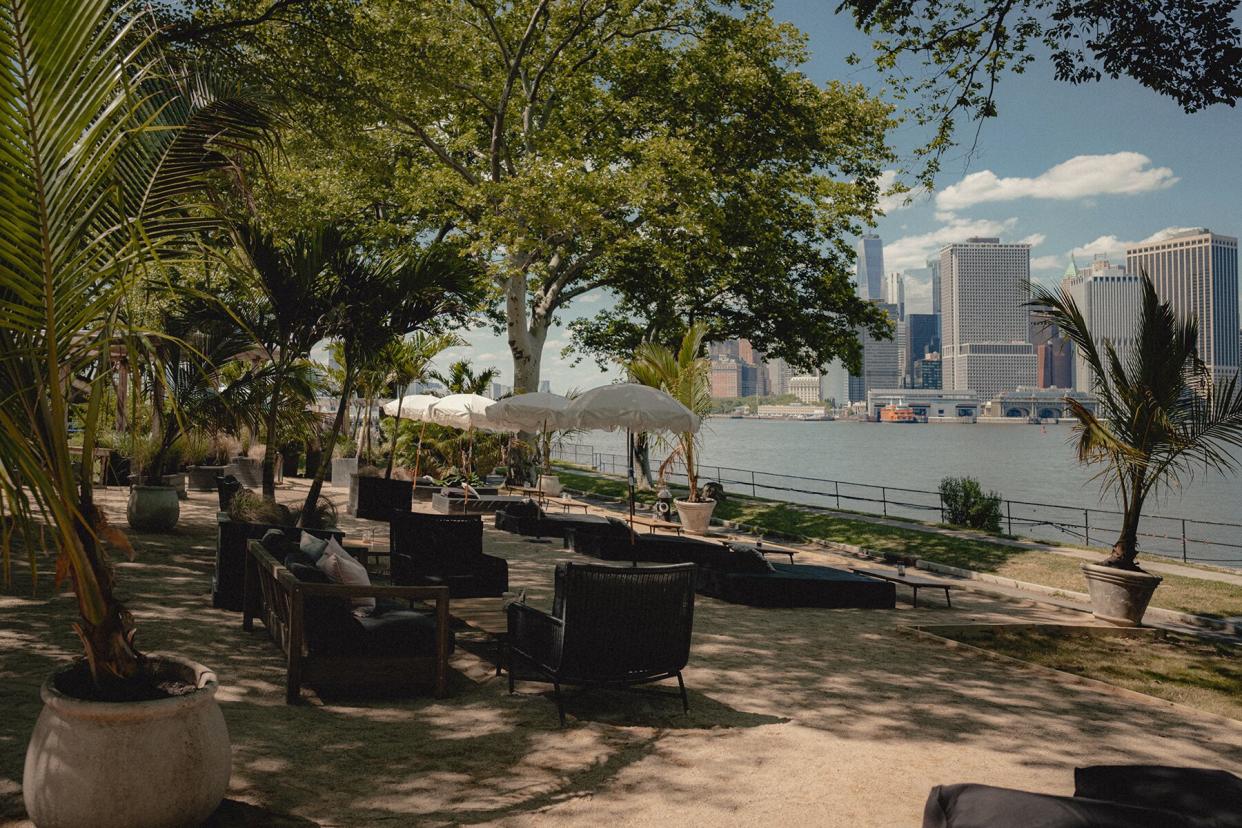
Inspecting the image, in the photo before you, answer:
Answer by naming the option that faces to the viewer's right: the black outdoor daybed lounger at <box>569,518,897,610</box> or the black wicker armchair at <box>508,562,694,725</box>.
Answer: the black outdoor daybed lounger

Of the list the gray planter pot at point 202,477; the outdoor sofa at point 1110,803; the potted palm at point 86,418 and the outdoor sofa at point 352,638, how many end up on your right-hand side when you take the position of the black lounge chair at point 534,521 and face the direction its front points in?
3

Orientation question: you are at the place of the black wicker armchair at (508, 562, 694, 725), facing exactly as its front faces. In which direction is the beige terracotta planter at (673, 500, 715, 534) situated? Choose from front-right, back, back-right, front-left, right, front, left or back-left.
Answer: front-right

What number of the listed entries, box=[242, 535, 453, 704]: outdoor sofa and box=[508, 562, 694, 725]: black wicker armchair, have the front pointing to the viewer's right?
1

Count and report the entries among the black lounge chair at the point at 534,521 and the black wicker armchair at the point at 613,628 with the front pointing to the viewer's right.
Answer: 1

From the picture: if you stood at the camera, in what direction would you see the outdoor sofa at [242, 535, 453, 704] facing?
facing to the right of the viewer

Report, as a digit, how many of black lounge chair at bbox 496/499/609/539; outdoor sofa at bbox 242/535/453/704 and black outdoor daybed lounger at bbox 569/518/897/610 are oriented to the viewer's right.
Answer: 3

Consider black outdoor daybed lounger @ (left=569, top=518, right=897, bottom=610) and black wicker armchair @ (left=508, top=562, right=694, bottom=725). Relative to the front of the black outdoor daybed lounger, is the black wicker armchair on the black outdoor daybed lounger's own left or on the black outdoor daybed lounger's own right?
on the black outdoor daybed lounger's own right

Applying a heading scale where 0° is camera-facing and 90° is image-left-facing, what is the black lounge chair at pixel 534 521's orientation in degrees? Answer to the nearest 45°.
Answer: approximately 270°

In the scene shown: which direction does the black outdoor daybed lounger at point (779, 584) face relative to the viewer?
to the viewer's right

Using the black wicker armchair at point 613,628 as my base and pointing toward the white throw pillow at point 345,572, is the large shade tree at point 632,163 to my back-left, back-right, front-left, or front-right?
front-right

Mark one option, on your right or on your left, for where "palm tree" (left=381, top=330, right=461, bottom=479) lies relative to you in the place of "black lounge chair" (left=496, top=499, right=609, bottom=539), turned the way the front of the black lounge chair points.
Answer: on your left

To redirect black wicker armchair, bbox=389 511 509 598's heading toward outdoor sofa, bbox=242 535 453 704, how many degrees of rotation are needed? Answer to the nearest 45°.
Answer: approximately 45° to its right

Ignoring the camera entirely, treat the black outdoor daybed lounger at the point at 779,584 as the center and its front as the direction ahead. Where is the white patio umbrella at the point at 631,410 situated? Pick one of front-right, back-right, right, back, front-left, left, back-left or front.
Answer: back-left
